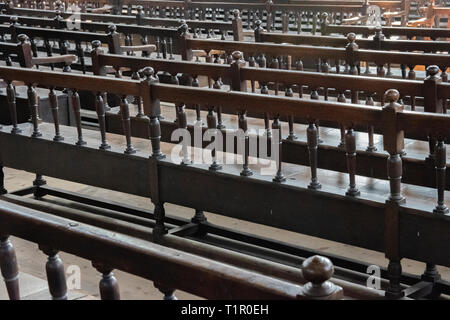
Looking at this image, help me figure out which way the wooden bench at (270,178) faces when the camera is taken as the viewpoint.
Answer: facing away from the viewer and to the right of the viewer
